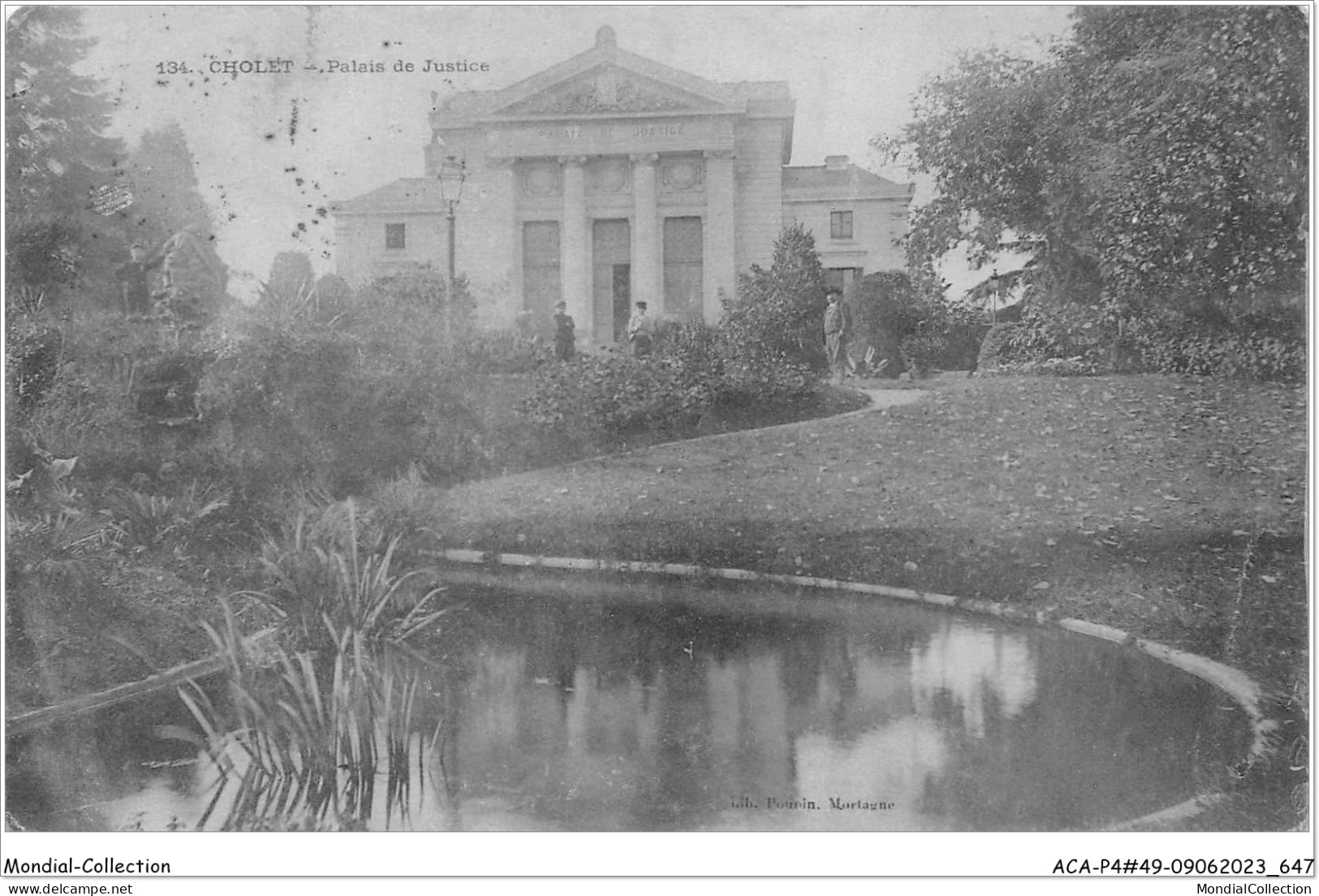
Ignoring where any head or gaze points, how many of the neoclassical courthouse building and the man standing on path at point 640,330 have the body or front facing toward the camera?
2

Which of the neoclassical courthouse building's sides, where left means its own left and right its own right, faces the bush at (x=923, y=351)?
left

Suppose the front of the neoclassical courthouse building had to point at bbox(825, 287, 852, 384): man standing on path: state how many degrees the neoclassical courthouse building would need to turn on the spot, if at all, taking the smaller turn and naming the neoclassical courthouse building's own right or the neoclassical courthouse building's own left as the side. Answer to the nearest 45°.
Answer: approximately 90° to the neoclassical courthouse building's own left

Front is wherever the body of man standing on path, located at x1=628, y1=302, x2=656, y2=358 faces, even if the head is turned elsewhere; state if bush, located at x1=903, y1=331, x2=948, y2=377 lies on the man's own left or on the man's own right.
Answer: on the man's own left

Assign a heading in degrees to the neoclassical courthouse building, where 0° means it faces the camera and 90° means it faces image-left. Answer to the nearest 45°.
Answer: approximately 0°

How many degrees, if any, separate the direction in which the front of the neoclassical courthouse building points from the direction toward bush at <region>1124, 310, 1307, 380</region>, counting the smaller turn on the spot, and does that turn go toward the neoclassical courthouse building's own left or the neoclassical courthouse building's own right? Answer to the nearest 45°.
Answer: approximately 90° to the neoclassical courthouse building's own left

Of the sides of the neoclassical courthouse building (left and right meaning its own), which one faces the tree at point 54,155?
right

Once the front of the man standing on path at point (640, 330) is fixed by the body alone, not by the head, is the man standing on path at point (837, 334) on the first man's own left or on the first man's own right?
on the first man's own left
